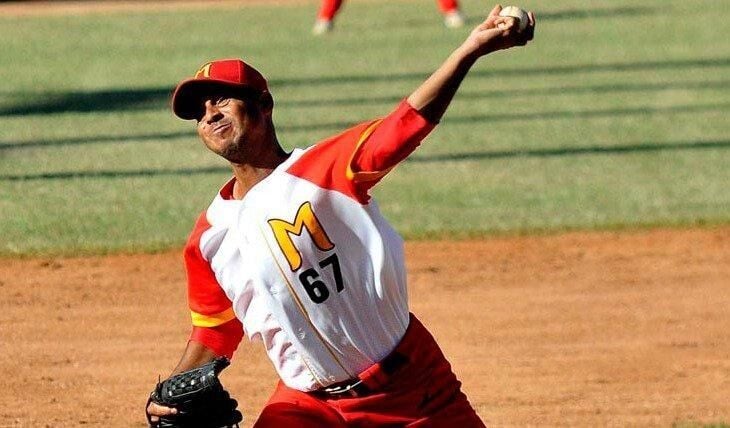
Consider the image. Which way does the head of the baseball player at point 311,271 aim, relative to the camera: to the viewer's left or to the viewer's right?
to the viewer's left

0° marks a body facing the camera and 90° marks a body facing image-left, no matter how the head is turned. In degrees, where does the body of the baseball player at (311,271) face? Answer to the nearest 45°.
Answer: approximately 45°
